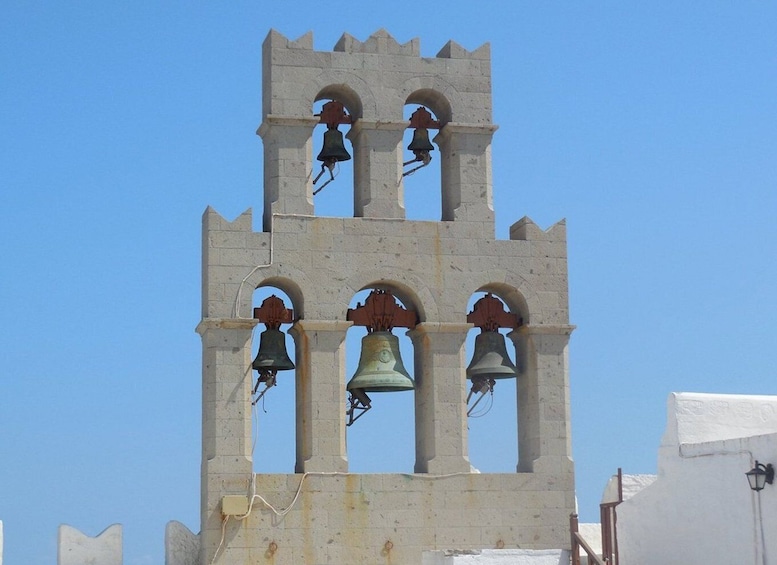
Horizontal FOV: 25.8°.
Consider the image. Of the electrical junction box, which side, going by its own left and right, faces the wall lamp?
left

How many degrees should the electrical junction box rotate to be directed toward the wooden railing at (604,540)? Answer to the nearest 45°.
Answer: approximately 90° to its left

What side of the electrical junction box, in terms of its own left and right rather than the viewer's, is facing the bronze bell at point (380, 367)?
left

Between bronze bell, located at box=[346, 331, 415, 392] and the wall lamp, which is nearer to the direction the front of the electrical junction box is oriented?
the wall lamp

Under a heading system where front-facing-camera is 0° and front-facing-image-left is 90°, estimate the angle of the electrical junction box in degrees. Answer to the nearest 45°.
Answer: approximately 0°
